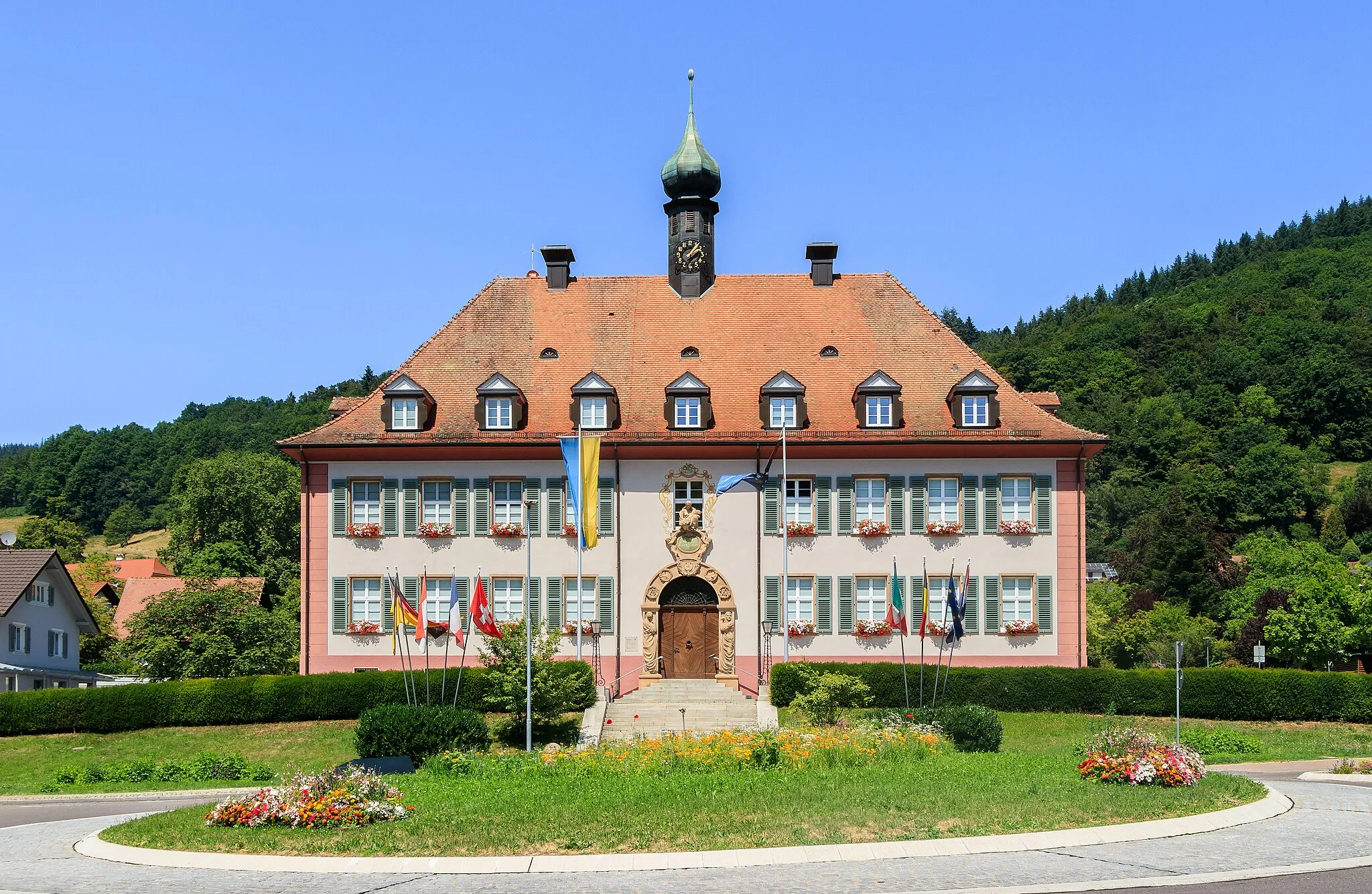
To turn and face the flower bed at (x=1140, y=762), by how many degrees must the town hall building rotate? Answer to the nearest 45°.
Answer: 0° — it already faces it

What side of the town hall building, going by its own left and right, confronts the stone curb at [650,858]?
front

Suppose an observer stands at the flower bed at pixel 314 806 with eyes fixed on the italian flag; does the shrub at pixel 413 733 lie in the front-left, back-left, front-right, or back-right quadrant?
front-left

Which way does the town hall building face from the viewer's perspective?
toward the camera

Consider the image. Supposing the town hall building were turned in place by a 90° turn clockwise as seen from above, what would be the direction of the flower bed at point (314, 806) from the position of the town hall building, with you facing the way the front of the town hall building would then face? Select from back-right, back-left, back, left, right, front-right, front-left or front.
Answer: left

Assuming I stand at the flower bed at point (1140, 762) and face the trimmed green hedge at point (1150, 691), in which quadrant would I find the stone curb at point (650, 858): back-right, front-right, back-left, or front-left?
back-left

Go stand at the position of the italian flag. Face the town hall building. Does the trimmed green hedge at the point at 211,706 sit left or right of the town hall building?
left
